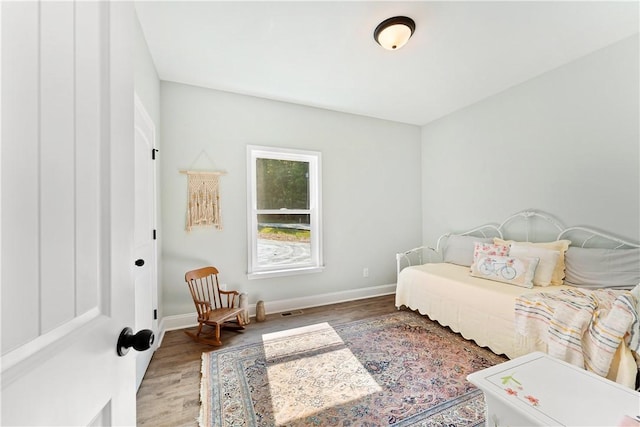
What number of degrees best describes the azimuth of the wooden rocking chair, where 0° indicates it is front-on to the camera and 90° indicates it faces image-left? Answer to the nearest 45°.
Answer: approximately 315°

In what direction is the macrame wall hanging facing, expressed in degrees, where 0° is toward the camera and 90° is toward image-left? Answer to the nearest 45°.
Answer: approximately 0°

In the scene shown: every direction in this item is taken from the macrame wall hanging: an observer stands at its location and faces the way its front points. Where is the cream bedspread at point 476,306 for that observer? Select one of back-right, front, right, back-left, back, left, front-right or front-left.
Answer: front-left

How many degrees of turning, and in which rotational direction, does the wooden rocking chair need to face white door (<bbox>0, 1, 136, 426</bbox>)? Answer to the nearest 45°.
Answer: approximately 45° to its right

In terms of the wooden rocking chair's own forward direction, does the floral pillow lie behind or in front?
in front

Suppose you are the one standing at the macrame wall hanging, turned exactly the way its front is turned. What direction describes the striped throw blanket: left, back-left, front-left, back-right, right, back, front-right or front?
front-left

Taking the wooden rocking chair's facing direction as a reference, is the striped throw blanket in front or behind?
in front

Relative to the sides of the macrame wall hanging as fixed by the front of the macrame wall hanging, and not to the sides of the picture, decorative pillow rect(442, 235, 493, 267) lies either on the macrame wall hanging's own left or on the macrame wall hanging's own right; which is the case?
on the macrame wall hanging's own left

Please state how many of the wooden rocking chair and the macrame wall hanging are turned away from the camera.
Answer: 0

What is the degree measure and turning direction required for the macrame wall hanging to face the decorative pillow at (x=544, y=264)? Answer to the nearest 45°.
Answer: approximately 45° to its left

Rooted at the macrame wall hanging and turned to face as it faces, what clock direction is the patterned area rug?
The patterned area rug is roughly at 11 o'clock from the macrame wall hanging.
